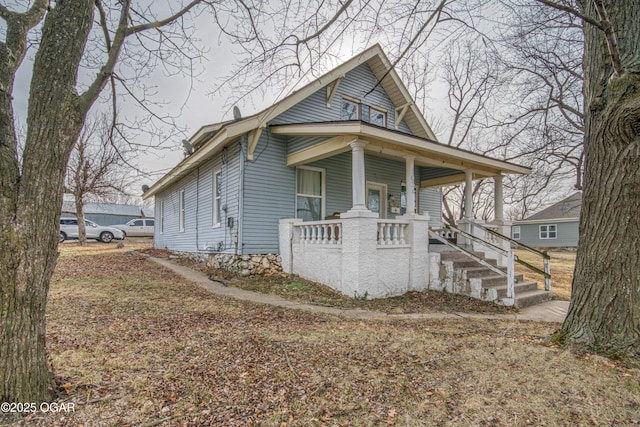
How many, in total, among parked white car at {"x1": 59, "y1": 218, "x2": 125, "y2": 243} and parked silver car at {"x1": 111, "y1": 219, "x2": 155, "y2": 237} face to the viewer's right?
1

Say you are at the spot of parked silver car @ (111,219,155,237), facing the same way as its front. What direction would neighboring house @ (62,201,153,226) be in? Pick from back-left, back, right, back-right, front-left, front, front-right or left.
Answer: right

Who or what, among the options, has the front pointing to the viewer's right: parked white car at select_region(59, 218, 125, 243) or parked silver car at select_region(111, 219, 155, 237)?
the parked white car

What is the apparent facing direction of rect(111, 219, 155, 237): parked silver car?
to the viewer's left

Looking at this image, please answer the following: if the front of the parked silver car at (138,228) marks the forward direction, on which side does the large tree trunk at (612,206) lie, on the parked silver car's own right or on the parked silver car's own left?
on the parked silver car's own left
